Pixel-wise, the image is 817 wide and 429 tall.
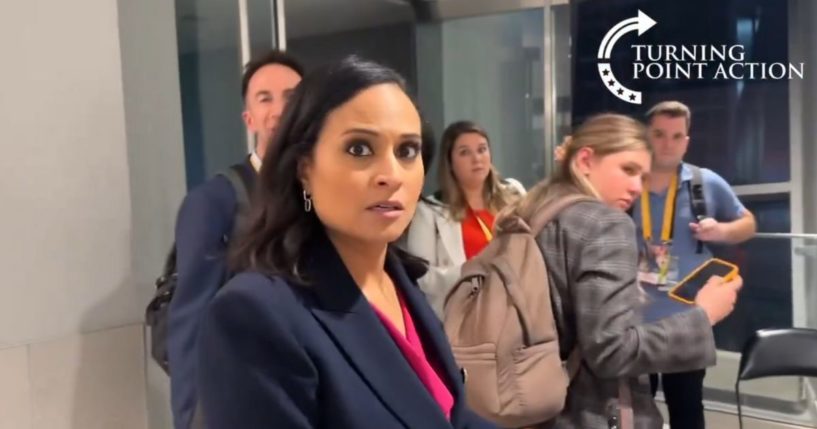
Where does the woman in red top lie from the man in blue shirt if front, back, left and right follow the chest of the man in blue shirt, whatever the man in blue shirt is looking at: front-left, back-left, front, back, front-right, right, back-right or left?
front-right

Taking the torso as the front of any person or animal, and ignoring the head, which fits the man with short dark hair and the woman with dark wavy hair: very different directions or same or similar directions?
same or similar directions

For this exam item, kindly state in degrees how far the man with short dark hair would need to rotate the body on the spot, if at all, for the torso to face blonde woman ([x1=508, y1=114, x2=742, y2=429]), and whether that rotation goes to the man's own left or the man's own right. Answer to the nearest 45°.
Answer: approximately 45° to the man's own left

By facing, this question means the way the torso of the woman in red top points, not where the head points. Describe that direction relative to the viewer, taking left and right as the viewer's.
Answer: facing the viewer and to the right of the viewer

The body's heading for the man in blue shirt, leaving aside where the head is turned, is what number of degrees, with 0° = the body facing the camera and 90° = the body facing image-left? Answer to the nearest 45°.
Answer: approximately 45°

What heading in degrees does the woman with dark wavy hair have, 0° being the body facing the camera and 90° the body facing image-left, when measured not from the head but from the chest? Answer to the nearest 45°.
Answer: approximately 315°

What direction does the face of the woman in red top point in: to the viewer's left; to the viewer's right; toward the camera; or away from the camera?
toward the camera

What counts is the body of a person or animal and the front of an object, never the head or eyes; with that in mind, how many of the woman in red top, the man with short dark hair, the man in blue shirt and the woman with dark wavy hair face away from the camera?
0

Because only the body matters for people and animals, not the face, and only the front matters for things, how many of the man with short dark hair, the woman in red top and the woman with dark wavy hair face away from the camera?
0

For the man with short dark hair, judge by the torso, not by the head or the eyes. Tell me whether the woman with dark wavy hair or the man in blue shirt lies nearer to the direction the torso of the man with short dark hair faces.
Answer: the woman with dark wavy hair

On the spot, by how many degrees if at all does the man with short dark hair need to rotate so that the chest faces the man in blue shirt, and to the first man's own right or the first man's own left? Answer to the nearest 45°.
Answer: approximately 90° to the first man's own left

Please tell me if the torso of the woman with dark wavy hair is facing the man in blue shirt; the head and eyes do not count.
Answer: no

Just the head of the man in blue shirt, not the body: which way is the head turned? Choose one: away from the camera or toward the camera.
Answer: toward the camera

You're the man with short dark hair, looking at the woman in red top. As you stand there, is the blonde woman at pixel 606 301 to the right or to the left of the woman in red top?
right

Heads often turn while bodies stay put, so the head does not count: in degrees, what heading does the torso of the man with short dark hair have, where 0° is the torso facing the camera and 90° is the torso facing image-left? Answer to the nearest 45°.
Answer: approximately 315°

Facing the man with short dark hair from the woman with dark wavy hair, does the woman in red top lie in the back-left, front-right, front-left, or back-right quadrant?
front-right

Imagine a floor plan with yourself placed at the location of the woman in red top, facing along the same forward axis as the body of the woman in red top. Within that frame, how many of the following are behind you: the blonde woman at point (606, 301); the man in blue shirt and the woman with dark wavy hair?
0

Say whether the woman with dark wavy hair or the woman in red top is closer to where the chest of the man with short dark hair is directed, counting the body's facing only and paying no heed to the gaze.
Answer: the woman with dark wavy hair

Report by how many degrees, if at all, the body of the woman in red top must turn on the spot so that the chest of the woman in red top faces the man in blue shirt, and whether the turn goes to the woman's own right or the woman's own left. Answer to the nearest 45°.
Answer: approximately 45° to the woman's own left
